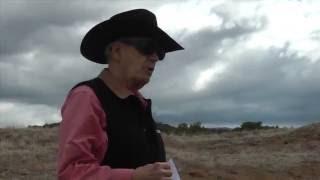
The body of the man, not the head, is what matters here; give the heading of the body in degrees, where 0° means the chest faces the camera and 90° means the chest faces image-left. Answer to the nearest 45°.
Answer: approximately 315°
